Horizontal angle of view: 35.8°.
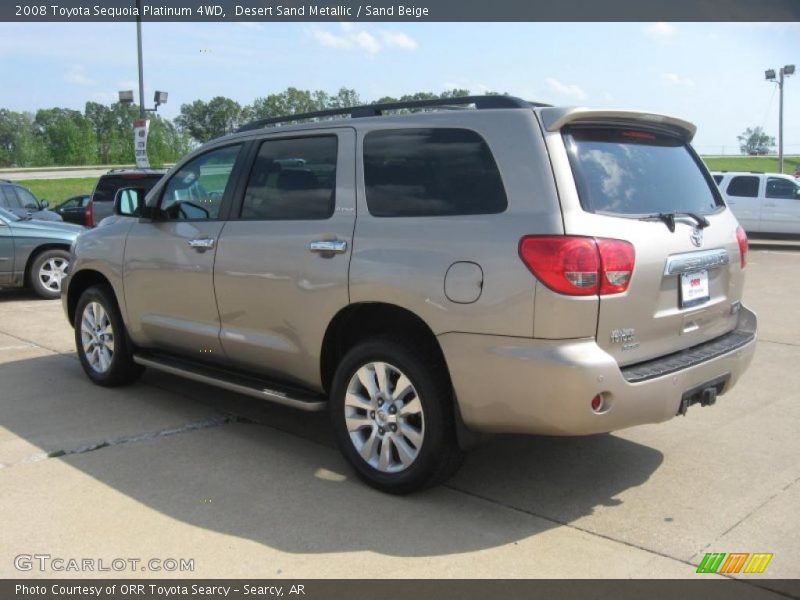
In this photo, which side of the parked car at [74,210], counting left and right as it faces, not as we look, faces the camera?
left

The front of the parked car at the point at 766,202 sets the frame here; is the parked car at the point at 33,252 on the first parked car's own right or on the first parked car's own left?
on the first parked car's own right

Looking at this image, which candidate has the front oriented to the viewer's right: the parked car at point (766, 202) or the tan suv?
the parked car

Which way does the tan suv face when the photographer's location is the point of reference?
facing away from the viewer and to the left of the viewer

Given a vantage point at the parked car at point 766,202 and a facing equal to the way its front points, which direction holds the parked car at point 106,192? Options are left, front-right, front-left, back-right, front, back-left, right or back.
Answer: back-right

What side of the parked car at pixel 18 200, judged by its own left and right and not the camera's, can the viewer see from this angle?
right

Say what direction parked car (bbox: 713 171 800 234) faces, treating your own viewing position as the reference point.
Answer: facing to the right of the viewer

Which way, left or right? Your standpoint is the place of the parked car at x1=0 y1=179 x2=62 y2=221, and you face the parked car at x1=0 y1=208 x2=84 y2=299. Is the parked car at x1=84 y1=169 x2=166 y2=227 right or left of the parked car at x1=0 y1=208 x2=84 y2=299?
left

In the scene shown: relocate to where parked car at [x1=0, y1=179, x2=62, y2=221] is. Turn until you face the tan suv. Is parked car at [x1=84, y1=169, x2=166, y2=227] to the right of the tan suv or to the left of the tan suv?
left
